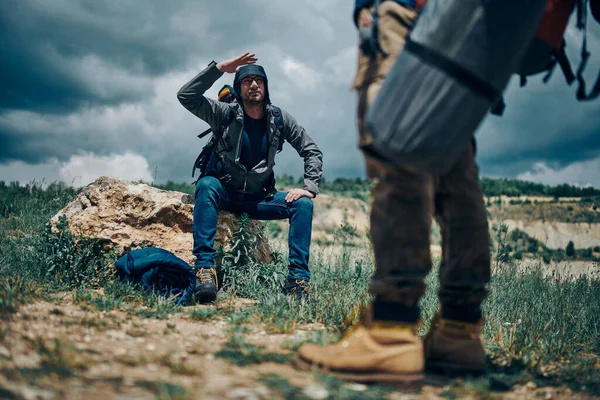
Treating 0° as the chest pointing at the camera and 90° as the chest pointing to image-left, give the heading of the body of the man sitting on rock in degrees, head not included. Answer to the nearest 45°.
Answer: approximately 0°

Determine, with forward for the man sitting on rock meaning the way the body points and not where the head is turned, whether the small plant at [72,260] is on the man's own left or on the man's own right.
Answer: on the man's own right
